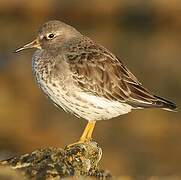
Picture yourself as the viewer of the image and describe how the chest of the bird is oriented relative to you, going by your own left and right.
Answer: facing to the left of the viewer
